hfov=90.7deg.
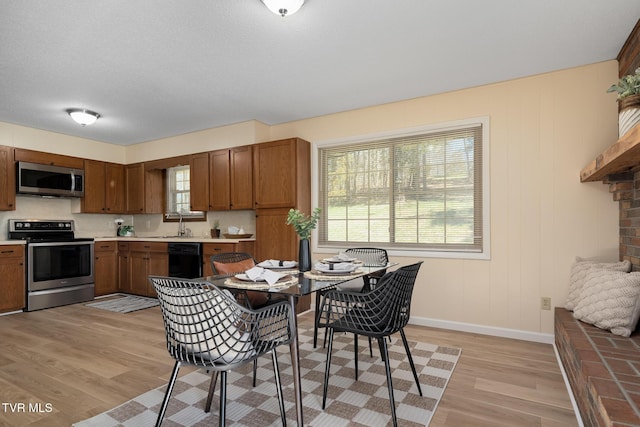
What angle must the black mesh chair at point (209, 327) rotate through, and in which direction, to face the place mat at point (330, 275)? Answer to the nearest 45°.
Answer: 0° — it already faces it

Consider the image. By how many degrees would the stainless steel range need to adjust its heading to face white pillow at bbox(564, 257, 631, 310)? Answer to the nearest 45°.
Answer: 0° — it already faces it

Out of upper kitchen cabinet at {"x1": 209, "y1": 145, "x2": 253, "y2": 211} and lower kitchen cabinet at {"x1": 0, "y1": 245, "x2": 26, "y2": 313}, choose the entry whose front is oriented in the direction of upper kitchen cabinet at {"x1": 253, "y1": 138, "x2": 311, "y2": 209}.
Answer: the lower kitchen cabinet

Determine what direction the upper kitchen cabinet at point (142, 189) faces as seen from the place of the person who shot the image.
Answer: facing the viewer and to the left of the viewer

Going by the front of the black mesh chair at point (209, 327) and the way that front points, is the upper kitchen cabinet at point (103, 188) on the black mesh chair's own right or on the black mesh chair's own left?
on the black mesh chair's own left

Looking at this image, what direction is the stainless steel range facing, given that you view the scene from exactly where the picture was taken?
facing the viewer and to the right of the viewer

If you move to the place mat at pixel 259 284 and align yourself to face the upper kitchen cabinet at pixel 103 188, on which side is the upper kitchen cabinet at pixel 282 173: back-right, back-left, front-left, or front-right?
front-right

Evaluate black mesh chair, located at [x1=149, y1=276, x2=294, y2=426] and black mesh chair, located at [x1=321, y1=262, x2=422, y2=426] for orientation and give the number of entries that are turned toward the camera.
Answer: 0

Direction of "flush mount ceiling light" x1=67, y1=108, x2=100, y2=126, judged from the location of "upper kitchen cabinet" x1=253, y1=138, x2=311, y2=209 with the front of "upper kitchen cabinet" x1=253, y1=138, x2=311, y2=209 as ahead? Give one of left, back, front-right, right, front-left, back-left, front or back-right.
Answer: front-right

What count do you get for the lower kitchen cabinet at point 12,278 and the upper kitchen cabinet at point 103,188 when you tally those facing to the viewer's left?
0

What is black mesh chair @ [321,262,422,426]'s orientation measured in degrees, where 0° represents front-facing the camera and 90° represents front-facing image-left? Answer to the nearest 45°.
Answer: approximately 135°

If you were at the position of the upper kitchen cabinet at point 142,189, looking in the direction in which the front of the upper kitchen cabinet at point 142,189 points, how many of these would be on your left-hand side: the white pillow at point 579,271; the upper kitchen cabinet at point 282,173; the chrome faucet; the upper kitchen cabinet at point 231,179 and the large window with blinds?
5

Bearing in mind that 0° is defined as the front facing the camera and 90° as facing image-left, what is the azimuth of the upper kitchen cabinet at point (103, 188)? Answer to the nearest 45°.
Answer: approximately 315°

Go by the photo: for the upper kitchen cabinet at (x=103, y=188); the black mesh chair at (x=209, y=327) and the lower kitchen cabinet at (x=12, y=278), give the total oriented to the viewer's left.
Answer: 0

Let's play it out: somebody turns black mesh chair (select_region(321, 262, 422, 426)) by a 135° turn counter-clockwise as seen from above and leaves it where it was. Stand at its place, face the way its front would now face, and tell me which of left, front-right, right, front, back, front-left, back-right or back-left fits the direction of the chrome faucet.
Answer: back-right
